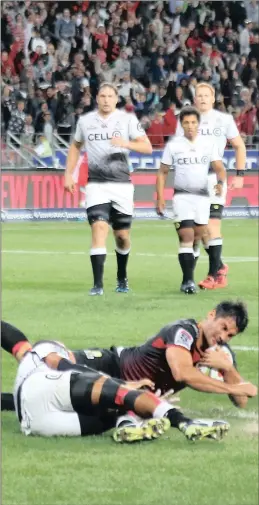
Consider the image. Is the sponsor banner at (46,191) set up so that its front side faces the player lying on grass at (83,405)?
yes

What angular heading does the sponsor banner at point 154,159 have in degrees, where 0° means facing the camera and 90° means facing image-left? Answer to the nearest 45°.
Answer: approximately 0°

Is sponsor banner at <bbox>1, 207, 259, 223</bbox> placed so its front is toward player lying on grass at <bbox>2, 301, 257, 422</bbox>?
yes

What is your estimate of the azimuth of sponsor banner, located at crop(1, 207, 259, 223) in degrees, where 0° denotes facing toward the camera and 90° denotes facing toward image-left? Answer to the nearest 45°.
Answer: approximately 0°

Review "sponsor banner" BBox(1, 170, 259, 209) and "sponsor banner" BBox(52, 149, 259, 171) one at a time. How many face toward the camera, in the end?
2

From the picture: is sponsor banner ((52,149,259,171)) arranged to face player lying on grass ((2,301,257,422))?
yes

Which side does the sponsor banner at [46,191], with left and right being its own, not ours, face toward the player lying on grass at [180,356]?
front

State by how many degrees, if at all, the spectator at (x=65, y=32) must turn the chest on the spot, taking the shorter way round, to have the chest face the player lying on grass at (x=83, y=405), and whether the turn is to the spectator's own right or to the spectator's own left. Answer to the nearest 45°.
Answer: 0° — they already face them
